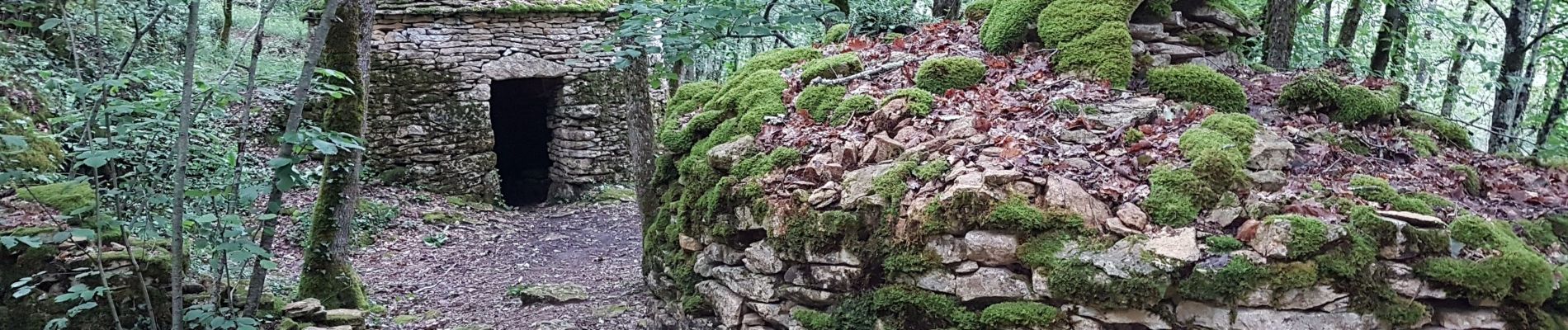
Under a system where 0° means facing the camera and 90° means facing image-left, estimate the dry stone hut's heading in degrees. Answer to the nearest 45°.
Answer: approximately 0°

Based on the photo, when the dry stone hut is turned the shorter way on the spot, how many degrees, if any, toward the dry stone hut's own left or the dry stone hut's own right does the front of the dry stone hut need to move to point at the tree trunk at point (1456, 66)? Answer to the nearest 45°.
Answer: approximately 45° to the dry stone hut's own left

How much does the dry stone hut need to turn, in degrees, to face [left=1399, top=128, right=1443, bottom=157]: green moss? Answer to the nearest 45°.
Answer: approximately 45° to its left

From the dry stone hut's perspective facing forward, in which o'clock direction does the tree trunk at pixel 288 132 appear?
The tree trunk is roughly at 12 o'clock from the dry stone hut.

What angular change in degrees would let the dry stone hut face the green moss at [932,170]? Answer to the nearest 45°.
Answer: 0° — it already faces it

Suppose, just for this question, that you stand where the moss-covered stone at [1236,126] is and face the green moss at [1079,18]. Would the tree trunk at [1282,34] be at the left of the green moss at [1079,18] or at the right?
right

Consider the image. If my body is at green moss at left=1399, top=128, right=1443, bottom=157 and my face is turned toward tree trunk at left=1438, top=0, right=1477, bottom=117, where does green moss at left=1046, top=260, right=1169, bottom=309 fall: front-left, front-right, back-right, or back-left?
back-left

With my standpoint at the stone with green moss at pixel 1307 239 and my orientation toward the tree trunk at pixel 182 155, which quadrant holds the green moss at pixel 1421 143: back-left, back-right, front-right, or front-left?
back-right

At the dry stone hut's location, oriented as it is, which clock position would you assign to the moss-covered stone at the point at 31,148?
The moss-covered stone is roughly at 1 o'clock from the dry stone hut.
